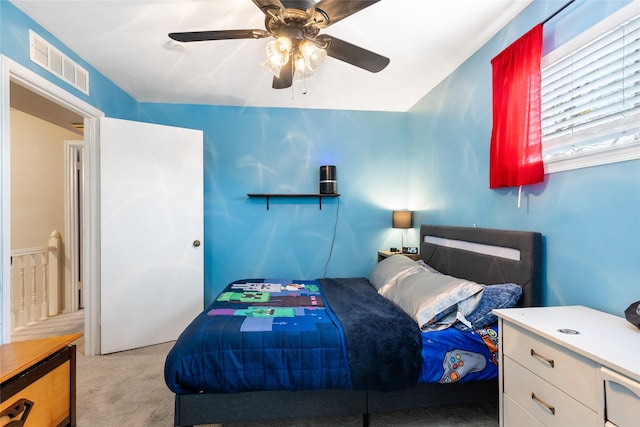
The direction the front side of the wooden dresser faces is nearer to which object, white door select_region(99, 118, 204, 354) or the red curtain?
the red curtain

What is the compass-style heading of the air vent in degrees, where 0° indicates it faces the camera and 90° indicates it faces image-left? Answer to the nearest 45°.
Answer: approximately 315°

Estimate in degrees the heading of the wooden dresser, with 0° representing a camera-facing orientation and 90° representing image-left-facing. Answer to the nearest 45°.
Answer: approximately 315°

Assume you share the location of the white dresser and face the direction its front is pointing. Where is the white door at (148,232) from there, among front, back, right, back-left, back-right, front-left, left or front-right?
front-right

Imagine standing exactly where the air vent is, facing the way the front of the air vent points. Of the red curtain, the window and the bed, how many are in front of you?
3

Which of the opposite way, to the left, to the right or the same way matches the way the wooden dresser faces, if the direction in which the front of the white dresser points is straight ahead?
the opposite way

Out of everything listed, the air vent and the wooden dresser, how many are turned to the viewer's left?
0

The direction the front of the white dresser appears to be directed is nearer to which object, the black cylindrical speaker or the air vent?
the air vent
